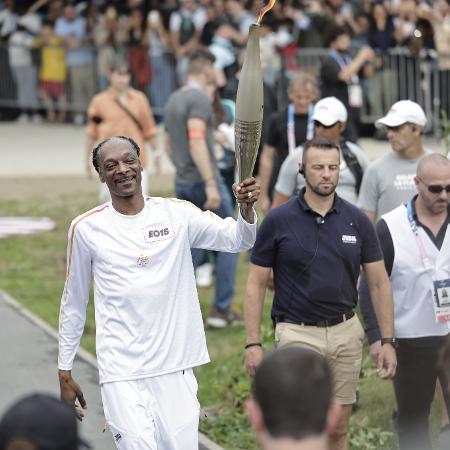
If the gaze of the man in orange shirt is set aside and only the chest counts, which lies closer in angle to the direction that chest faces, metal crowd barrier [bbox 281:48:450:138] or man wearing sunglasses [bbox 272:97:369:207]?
the man wearing sunglasses

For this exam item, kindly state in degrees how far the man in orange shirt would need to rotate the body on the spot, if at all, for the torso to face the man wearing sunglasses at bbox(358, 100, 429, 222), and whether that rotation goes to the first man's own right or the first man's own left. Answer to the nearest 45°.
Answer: approximately 45° to the first man's own left

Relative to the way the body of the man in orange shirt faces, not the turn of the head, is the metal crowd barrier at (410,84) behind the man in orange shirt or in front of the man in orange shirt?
behind

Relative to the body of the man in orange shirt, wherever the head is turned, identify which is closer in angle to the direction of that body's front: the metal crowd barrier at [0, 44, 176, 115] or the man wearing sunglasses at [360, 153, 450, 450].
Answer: the man wearing sunglasses

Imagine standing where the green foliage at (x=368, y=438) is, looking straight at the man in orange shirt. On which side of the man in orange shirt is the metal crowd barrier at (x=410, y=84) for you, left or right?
right

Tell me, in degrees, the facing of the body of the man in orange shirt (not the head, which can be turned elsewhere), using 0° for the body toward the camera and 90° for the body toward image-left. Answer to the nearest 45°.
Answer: approximately 0°

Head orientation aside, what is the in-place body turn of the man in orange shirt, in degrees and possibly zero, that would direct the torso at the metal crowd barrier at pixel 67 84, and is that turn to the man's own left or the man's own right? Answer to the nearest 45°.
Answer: approximately 180°
